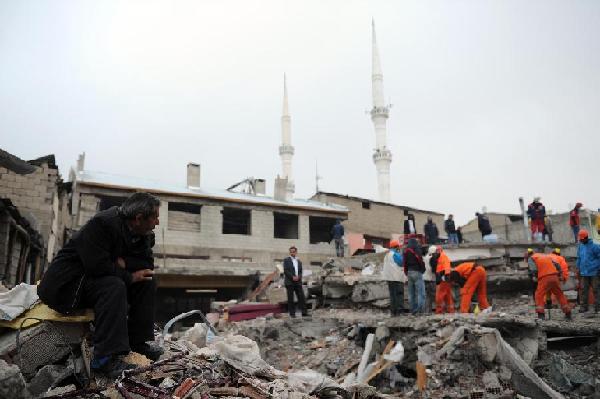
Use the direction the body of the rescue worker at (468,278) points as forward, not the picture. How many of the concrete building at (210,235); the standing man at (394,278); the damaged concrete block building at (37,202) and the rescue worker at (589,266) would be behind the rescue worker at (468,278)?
1

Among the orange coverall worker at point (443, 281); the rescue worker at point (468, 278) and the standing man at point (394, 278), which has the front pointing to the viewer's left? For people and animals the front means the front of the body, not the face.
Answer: the rescue worker

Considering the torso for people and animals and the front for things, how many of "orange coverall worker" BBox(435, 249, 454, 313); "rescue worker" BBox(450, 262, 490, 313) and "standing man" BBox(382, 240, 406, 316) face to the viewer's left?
1

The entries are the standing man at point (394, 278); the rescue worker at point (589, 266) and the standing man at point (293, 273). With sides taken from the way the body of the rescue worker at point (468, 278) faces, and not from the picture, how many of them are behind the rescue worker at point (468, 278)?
1

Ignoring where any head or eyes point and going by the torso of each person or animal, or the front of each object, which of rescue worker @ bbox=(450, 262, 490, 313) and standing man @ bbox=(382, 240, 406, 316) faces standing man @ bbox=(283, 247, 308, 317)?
the rescue worker

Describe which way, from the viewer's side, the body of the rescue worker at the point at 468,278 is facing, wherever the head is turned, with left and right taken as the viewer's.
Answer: facing to the left of the viewer

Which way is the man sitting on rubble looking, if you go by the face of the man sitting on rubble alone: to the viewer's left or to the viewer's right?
to the viewer's right
